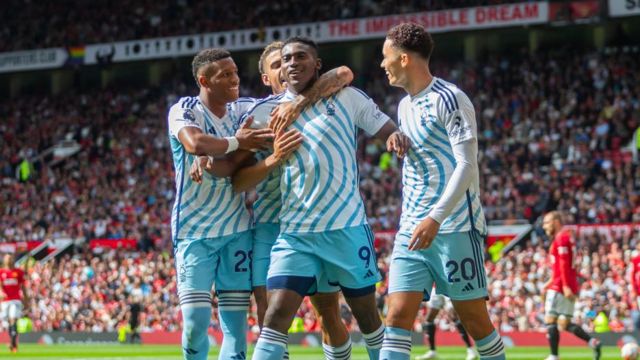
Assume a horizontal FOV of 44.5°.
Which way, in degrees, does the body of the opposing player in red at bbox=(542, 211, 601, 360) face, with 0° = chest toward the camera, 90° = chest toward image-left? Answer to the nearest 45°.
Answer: approximately 90°

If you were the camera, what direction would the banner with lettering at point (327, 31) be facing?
facing the viewer

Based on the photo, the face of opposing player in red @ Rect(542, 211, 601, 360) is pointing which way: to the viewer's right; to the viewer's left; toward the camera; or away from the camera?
to the viewer's left

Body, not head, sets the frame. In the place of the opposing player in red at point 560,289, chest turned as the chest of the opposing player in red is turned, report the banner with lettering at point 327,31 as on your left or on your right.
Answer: on your right

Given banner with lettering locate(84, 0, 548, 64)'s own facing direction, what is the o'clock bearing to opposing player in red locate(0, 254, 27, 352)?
The opposing player in red is roughly at 1 o'clock from the banner with lettering.

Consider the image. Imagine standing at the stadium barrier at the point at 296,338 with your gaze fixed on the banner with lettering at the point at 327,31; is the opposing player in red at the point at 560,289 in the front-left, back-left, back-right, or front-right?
back-right

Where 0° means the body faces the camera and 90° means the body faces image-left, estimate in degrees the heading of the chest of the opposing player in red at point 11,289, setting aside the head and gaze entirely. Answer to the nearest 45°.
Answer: approximately 0°

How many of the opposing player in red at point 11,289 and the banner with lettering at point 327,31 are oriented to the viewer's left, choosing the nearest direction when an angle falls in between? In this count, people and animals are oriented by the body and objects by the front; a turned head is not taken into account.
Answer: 0

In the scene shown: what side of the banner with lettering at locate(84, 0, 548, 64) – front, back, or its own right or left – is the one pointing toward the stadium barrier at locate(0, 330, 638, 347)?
front

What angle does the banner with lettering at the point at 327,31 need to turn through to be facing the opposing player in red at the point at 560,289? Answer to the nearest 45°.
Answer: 0° — it already faces them
